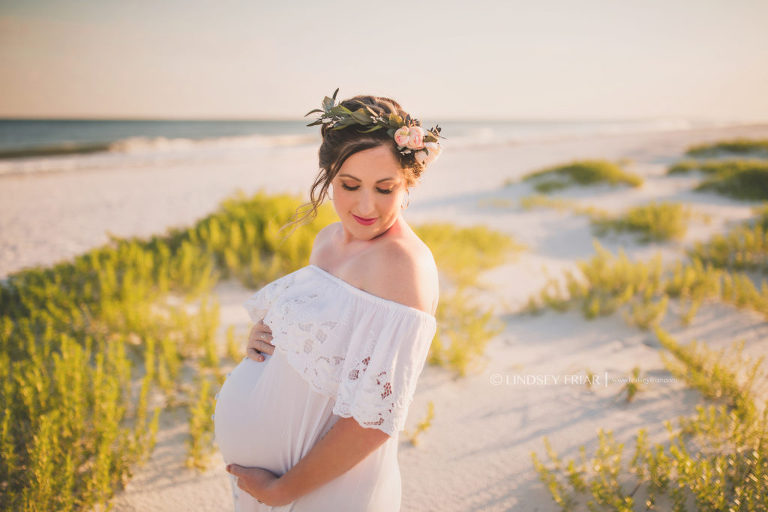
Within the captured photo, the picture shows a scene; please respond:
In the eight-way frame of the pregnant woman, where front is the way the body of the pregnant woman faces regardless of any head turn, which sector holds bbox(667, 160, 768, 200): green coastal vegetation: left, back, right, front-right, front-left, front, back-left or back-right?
back

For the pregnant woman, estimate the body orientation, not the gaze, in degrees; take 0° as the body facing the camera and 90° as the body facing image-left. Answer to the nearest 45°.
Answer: approximately 45°

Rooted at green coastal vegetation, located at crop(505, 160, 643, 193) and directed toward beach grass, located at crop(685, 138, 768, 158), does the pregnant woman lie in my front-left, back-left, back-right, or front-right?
back-right

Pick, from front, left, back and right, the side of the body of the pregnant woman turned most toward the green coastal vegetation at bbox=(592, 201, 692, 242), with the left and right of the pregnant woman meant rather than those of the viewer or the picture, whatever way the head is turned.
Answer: back

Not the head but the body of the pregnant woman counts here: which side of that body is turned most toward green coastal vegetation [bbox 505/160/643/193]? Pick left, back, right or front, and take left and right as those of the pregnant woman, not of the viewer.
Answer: back

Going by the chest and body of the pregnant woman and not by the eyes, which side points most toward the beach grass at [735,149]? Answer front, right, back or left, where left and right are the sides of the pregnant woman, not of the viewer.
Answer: back
